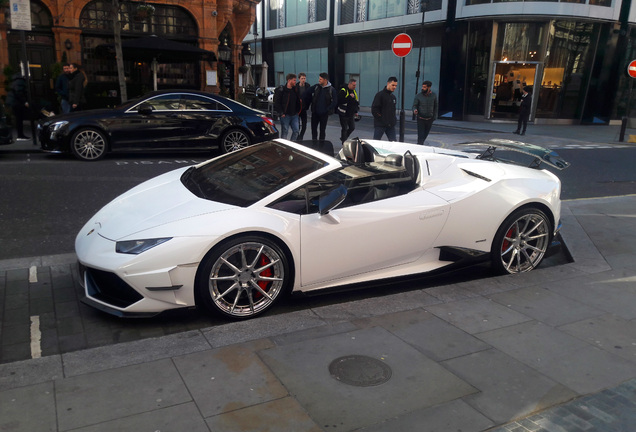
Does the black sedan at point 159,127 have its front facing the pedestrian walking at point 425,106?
no

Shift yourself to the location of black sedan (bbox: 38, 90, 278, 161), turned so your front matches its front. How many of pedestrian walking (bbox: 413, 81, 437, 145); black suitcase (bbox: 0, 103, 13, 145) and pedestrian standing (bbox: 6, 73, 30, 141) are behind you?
1

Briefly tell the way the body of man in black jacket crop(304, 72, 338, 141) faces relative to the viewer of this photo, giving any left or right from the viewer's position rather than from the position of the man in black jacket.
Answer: facing the viewer

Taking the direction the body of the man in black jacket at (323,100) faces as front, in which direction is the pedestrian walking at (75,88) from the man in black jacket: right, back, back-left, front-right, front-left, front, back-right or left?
right

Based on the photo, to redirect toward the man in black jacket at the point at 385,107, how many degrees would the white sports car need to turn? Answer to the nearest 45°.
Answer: approximately 135° to its right

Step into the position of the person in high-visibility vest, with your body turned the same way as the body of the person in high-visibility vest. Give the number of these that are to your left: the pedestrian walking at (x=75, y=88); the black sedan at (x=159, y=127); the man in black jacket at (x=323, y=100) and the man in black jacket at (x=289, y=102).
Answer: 0

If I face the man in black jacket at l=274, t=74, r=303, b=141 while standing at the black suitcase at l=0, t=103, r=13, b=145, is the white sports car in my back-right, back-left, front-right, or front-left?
front-right

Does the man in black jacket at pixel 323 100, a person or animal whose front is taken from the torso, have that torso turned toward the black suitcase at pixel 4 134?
no

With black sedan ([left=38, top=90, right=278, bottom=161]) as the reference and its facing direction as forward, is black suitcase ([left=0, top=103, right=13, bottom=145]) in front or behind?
in front

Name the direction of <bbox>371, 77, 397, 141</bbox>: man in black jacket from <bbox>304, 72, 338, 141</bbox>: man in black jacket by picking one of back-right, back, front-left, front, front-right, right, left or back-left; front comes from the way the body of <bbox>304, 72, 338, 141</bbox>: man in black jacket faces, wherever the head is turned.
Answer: front-left

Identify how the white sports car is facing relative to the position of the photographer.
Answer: facing the viewer and to the left of the viewer

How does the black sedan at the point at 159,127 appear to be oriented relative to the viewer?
to the viewer's left

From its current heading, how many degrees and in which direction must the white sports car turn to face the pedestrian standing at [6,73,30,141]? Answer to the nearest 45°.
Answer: approximately 90° to its right

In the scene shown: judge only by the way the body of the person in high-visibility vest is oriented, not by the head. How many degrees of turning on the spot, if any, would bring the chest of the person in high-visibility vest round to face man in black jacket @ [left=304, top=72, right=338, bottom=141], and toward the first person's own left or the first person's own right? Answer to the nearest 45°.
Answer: approximately 90° to the first person's own right

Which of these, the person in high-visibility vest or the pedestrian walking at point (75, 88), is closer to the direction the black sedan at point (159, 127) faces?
the pedestrian walking

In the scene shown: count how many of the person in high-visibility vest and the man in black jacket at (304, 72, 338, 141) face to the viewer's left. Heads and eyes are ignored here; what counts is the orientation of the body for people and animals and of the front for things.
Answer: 0

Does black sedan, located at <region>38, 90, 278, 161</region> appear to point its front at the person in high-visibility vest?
no

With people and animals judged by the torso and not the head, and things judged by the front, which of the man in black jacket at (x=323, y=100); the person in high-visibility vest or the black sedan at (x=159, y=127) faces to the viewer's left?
the black sedan

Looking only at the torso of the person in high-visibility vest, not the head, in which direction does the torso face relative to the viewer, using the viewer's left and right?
facing the viewer and to the right of the viewer

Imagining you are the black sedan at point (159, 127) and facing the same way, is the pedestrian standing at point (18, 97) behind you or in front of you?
in front
